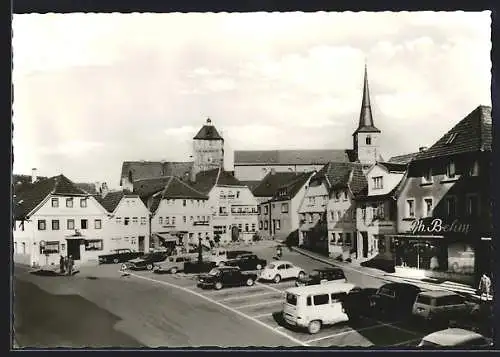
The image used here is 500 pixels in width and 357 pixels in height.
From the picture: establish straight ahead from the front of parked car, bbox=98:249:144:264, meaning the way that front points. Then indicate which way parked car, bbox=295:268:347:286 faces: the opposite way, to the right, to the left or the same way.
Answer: the same way

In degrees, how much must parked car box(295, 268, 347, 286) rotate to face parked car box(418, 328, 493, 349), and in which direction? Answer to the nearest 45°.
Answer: approximately 135° to its left

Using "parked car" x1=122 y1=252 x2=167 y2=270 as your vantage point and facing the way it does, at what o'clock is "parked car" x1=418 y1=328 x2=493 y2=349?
"parked car" x1=418 y1=328 x2=493 y2=349 is roughly at 8 o'clock from "parked car" x1=122 y1=252 x2=167 y2=270.

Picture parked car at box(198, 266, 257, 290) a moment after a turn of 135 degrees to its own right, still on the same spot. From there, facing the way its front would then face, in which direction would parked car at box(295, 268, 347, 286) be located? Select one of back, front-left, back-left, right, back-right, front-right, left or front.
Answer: right

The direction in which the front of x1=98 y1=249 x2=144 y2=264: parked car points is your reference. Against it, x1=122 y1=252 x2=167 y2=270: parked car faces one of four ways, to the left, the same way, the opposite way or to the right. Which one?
the same way

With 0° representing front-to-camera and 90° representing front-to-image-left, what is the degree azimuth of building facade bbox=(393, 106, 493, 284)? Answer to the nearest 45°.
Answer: approximately 45°

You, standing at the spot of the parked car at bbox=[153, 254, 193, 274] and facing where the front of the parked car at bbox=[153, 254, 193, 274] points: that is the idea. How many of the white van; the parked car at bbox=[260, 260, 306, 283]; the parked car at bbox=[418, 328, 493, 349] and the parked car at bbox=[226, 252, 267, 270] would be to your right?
0

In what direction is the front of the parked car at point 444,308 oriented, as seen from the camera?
facing away from the viewer and to the right of the viewer

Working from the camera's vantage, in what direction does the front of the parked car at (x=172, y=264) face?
facing the viewer and to the left of the viewer
